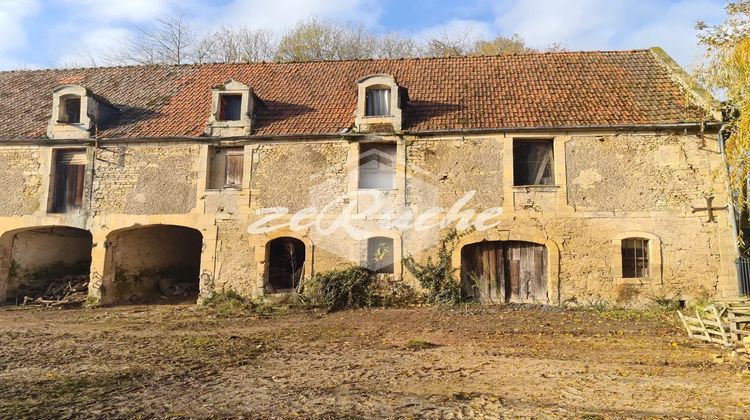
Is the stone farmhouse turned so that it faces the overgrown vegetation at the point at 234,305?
no

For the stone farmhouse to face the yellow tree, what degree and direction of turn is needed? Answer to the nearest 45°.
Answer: approximately 45° to its left

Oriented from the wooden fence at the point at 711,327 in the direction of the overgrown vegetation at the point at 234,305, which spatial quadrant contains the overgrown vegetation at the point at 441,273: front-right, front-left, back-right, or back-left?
front-right

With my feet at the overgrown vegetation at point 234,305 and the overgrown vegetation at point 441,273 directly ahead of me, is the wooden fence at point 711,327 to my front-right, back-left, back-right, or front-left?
front-right

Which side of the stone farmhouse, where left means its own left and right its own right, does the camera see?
front
